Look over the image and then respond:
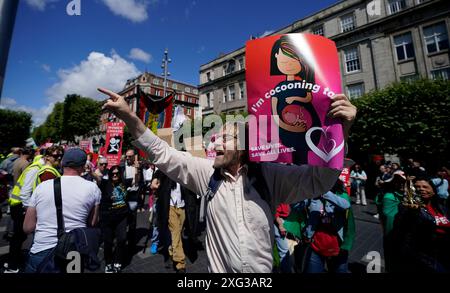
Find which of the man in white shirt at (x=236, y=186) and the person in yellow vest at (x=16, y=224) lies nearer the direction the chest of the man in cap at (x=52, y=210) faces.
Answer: the person in yellow vest

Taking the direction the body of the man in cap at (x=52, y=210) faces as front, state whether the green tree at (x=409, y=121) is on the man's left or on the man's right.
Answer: on the man's right

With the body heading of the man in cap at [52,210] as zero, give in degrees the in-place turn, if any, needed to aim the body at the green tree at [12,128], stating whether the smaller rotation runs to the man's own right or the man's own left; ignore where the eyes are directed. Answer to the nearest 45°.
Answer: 0° — they already face it

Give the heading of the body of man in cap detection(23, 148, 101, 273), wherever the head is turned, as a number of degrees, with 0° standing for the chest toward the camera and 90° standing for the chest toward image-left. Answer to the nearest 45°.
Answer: approximately 180°

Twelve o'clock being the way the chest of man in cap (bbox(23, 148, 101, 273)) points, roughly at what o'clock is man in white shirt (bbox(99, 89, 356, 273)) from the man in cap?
The man in white shirt is roughly at 5 o'clock from the man in cap.

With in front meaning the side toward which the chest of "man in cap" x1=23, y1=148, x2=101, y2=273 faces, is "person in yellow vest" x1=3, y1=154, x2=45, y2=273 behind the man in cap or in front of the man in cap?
in front

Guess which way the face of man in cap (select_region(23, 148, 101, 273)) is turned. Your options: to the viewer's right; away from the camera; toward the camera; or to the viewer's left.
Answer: away from the camera
